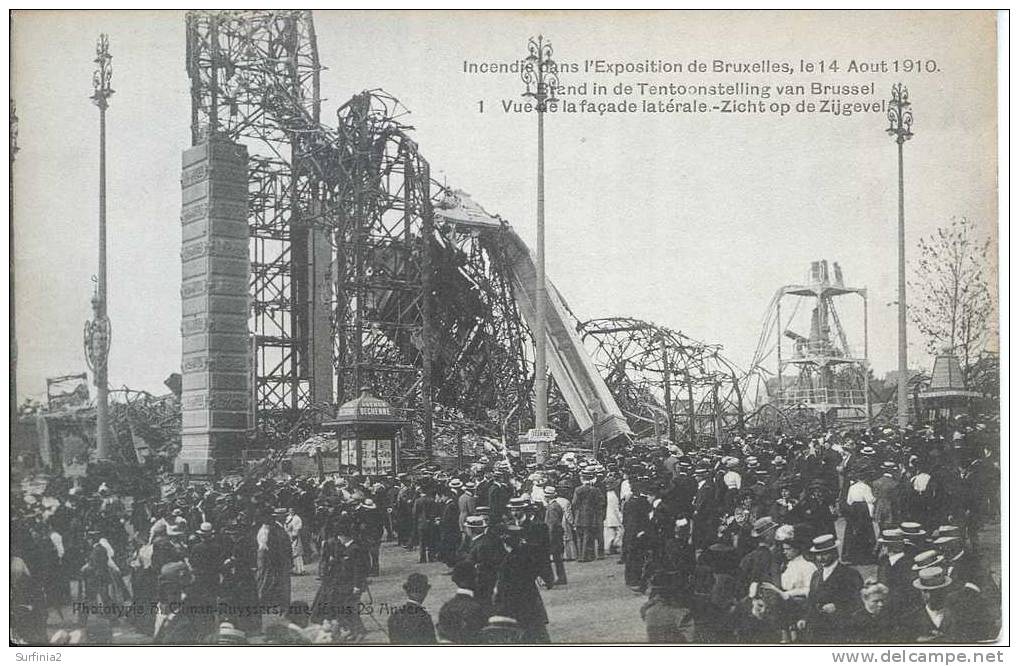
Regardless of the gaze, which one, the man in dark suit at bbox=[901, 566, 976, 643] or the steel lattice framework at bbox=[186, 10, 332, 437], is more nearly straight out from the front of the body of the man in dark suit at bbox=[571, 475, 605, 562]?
the steel lattice framework

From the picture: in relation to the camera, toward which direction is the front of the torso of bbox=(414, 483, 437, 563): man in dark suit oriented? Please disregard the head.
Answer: away from the camera

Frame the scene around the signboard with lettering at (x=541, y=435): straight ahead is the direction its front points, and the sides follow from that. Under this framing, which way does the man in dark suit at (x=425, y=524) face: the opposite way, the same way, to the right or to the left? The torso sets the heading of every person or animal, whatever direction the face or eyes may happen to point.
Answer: the opposite way

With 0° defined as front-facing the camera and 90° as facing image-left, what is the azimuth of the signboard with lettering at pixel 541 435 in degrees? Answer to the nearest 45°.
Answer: approximately 0°

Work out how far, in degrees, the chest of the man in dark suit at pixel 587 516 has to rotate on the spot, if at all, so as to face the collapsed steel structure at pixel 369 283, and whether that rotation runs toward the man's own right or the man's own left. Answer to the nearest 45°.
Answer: approximately 45° to the man's own left

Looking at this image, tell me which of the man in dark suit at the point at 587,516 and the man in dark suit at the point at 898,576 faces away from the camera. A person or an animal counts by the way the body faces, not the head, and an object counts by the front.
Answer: the man in dark suit at the point at 587,516

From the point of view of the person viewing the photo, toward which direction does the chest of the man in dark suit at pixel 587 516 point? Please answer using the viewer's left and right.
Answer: facing away from the viewer
